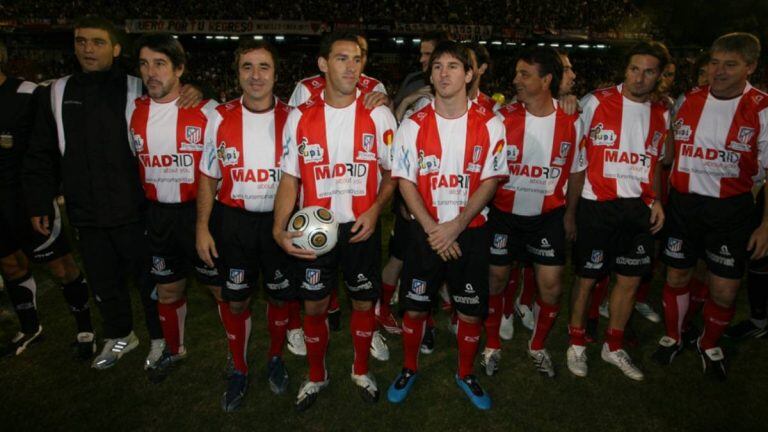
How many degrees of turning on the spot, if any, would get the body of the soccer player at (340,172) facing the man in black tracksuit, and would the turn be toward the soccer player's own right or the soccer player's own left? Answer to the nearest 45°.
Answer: approximately 90° to the soccer player's own right

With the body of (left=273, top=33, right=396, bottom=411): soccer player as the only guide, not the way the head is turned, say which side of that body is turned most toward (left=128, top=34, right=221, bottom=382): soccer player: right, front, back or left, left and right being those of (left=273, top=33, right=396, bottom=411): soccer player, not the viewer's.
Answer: right

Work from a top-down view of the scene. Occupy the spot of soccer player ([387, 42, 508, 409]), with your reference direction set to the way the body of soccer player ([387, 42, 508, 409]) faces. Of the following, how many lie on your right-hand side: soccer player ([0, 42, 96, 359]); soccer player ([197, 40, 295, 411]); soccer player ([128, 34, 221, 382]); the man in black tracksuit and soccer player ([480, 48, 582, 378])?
4

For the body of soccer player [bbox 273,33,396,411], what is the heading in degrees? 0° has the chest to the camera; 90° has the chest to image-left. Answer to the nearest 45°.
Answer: approximately 0°

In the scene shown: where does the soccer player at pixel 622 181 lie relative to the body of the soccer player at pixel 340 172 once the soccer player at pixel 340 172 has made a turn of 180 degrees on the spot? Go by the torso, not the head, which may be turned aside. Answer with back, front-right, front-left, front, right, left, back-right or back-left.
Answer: right

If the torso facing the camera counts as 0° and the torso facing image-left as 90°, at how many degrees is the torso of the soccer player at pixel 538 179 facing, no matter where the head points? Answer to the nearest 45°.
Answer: approximately 0°

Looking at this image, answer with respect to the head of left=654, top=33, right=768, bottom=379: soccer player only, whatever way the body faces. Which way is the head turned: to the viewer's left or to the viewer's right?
to the viewer's left

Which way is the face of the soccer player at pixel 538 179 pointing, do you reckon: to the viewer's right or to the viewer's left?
to the viewer's left

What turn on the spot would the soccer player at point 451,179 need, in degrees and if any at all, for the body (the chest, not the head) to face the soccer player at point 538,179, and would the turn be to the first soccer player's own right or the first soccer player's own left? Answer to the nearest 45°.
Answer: approximately 135° to the first soccer player's own left

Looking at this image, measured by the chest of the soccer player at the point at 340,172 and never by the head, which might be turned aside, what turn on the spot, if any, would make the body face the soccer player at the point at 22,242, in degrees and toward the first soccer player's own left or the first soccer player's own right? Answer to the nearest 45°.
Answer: approximately 90° to the first soccer player's own right

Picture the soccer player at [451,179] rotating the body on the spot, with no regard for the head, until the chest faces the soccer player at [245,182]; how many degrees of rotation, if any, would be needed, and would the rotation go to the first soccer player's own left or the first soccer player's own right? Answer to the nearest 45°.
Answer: approximately 90° to the first soccer player's own right

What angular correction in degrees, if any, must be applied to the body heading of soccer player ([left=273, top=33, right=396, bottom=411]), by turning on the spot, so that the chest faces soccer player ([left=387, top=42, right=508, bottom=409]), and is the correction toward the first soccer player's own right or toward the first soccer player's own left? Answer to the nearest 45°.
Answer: approximately 90° to the first soccer player's own left

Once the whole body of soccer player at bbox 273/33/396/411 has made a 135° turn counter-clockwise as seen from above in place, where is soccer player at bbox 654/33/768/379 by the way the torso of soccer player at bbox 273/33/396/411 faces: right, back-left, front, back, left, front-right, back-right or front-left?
front-right
